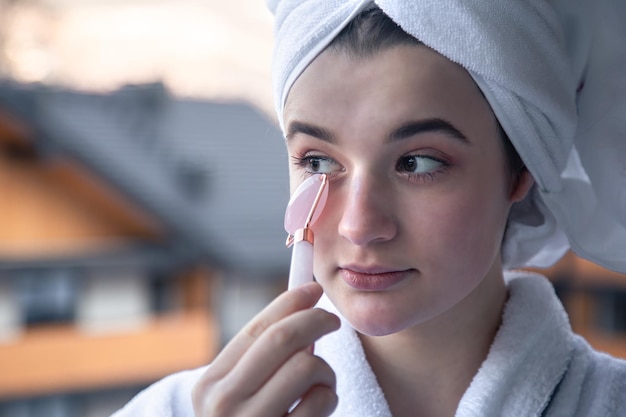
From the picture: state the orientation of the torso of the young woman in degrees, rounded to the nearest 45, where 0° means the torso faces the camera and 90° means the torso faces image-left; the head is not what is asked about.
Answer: approximately 45°

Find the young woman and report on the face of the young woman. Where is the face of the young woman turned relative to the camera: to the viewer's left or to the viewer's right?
to the viewer's left

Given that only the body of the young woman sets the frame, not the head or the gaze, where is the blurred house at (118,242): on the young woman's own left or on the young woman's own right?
on the young woman's own right
